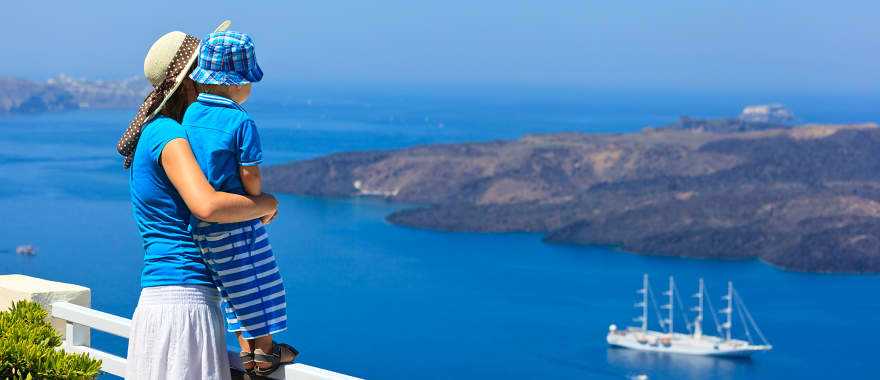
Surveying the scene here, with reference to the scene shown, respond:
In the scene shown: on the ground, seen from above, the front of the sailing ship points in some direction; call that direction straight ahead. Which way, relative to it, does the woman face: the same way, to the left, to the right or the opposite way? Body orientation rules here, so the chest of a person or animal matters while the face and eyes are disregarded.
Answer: to the left

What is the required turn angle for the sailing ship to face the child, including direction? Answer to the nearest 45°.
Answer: approximately 90° to its right

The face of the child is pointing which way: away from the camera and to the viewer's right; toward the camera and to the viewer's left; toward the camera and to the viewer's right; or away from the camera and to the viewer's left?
away from the camera and to the viewer's right

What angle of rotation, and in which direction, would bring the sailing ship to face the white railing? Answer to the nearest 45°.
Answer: approximately 90° to its right

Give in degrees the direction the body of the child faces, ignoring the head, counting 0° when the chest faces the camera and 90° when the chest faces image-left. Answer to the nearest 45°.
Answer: approximately 225°

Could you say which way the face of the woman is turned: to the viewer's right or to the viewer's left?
to the viewer's right

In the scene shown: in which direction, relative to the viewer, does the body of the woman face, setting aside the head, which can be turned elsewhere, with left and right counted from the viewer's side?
facing away from the viewer and to the right of the viewer

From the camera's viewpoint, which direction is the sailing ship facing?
to the viewer's right

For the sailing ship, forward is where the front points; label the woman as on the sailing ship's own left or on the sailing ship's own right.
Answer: on the sailing ship's own right

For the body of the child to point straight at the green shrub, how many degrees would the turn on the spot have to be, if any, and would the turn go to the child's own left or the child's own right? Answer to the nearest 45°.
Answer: approximately 90° to the child's own left
